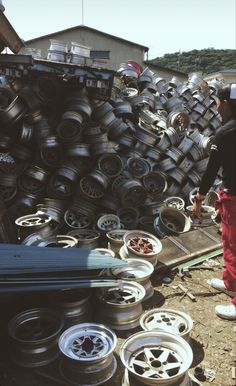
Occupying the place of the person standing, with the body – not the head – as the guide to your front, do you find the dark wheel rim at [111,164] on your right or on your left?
on your right

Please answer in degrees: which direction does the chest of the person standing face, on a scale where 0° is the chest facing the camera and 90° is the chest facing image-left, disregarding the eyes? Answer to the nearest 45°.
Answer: approximately 90°

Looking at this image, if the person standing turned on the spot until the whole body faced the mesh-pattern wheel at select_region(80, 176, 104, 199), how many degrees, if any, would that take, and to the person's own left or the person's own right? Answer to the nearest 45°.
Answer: approximately 45° to the person's own right

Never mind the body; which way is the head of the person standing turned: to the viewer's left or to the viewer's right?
to the viewer's left

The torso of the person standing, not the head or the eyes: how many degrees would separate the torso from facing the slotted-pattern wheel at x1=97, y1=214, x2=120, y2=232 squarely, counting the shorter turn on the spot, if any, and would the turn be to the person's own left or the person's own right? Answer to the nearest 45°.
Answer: approximately 45° to the person's own right

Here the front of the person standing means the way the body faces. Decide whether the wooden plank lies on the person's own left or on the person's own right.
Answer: on the person's own right

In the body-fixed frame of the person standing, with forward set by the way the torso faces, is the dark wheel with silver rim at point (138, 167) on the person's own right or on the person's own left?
on the person's own right
